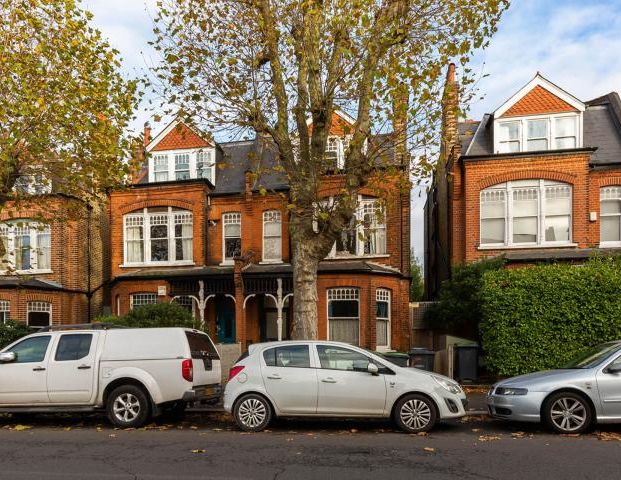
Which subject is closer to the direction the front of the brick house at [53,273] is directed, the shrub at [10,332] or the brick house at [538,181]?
the shrub

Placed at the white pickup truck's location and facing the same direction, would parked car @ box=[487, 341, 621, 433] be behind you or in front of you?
behind

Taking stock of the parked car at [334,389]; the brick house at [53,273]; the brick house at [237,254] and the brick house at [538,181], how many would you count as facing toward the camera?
3

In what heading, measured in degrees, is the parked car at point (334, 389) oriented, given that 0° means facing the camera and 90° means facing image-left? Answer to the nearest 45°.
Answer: approximately 270°

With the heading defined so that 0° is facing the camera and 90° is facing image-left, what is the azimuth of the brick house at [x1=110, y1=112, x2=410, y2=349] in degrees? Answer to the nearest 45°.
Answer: approximately 0°

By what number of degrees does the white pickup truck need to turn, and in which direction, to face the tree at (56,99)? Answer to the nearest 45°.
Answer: approximately 45° to its right

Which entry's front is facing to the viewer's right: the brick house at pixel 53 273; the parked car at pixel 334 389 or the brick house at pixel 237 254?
the parked car

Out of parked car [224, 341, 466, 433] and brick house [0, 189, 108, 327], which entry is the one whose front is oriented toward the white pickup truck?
the brick house

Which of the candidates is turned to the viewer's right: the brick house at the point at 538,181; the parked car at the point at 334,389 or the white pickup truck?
the parked car

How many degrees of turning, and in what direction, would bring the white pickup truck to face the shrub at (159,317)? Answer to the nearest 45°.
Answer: approximately 45° to its right

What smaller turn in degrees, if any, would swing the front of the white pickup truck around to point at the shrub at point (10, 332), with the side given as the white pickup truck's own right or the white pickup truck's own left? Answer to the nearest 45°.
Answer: approximately 45° to the white pickup truck's own right
